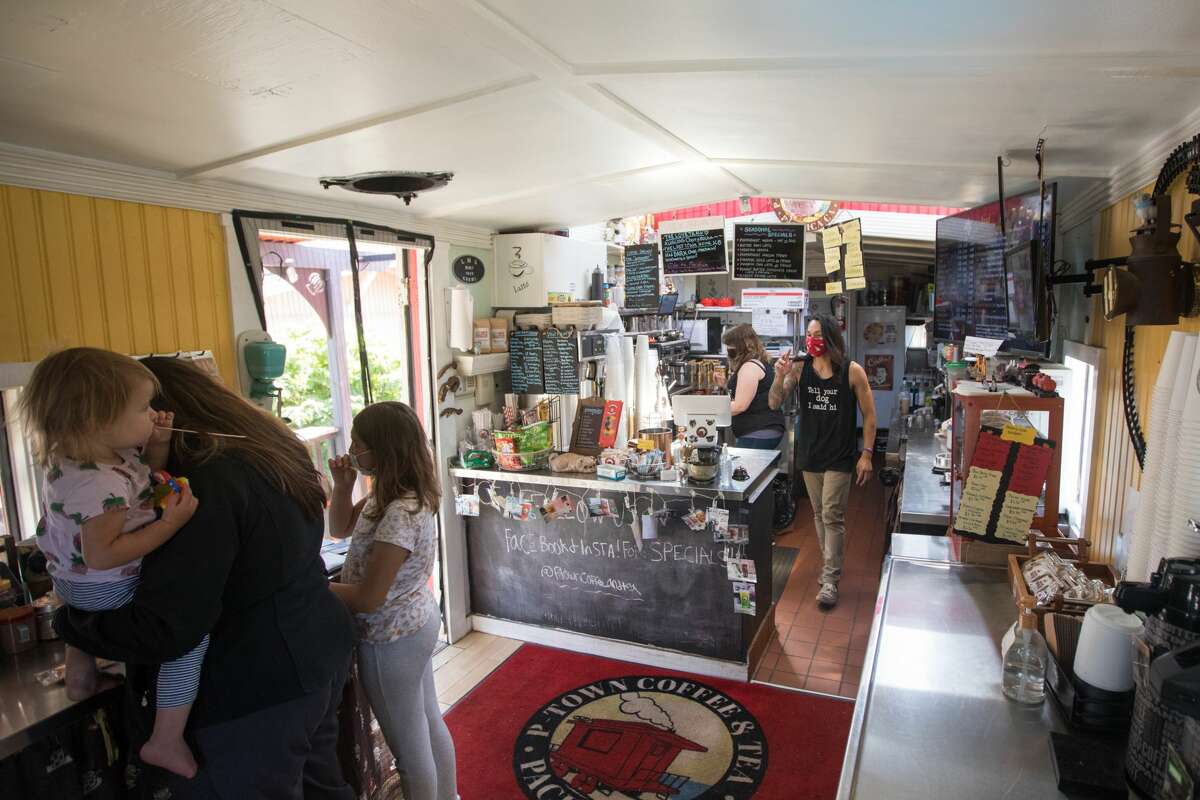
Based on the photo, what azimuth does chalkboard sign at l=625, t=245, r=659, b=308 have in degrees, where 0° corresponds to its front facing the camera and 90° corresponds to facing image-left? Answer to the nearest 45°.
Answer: approximately 0°

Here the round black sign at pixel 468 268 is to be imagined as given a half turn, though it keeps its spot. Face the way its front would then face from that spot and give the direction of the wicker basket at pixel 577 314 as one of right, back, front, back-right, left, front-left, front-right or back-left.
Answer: right

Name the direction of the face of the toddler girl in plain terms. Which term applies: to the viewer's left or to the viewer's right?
to the viewer's right

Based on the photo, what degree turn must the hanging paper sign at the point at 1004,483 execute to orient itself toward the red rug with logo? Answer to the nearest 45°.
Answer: approximately 90° to its right

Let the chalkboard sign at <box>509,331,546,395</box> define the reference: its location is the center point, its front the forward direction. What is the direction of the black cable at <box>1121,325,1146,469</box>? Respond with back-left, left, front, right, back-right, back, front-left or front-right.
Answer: front-left

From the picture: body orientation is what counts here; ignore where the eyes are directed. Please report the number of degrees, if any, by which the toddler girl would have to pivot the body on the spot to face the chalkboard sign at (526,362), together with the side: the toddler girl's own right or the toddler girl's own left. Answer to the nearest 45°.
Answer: approximately 45° to the toddler girl's own left
